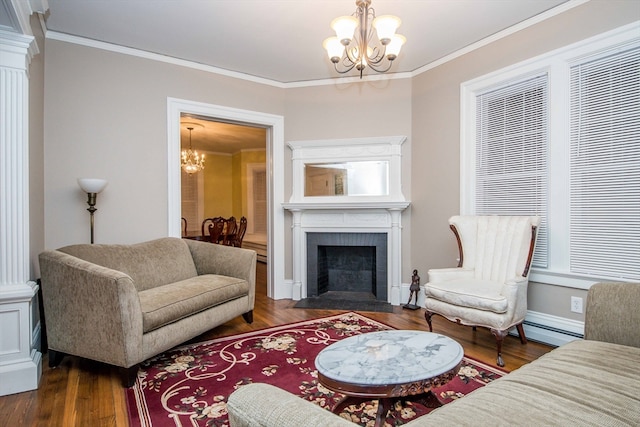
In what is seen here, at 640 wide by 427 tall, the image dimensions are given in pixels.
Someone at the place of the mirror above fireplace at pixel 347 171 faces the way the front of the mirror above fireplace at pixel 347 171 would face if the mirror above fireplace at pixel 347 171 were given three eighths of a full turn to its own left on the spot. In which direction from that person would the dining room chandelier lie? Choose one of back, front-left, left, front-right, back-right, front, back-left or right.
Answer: left

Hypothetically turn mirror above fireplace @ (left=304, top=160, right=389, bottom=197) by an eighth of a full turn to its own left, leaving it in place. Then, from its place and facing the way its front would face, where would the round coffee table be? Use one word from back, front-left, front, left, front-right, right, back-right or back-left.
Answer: front-right

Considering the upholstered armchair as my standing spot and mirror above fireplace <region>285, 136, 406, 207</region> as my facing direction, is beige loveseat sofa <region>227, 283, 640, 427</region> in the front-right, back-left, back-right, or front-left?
back-left

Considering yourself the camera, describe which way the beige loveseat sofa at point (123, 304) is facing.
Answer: facing the viewer and to the right of the viewer

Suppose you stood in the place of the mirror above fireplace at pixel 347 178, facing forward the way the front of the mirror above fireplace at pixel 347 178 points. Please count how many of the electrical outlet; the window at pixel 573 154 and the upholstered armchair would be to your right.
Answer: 0

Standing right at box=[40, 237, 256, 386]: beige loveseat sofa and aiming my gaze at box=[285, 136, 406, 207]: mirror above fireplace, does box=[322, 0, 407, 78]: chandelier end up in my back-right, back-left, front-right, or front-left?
front-right

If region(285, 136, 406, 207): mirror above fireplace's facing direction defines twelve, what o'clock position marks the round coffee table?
The round coffee table is roughly at 12 o'clock from the mirror above fireplace.

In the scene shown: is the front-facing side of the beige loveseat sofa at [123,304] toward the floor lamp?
no

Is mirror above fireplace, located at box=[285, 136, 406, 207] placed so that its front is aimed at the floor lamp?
no

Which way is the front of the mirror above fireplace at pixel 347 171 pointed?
toward the camera

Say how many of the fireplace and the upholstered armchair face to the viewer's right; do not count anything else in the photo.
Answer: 0

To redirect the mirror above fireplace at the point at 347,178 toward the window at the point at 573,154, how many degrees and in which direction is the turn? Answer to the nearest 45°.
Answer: approximately 45° to its left

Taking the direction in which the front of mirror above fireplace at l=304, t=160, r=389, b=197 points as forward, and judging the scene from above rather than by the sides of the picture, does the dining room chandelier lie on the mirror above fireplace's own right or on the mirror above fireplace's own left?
on the mirror above fireplace's own right

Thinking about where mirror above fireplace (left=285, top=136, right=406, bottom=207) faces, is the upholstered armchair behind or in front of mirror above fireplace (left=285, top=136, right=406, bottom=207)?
in front

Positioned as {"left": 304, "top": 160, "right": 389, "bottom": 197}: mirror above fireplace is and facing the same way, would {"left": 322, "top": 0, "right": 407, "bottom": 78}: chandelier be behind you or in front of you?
in front

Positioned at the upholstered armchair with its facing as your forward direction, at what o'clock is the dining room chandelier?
The dining room chandelier is roughly at 2 o'clock from the upholstered armchair.

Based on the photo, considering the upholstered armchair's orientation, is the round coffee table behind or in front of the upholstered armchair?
in front
